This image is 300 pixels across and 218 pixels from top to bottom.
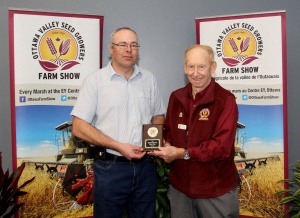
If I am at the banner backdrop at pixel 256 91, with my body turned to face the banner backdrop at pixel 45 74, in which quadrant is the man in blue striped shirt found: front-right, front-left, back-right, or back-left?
front-left

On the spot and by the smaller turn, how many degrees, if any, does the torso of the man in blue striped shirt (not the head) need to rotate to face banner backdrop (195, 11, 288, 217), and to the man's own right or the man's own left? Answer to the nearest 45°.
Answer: approximately 90° to the man's own left

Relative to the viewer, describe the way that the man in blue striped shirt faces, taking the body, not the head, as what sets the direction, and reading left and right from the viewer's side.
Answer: facing the viewer and to the right of the viewer

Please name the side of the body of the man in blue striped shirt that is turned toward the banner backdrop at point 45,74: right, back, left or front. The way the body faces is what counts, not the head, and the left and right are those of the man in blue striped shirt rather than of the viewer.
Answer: back

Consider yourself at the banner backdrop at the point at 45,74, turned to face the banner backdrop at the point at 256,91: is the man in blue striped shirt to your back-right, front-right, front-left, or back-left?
front-right
